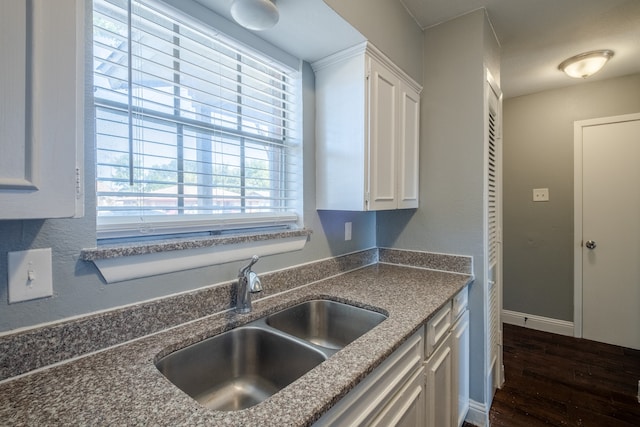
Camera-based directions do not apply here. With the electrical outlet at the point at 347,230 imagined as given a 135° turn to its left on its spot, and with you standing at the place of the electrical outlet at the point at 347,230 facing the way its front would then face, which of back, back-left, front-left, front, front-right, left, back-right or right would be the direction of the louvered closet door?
right

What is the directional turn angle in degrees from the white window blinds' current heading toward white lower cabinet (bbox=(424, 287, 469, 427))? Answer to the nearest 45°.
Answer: approximately 45° to its left

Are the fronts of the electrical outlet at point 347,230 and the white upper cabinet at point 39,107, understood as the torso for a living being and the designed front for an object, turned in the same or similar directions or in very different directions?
same or similar directions

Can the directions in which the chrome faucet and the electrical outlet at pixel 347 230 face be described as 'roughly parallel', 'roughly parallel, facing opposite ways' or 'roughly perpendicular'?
roughly parallel

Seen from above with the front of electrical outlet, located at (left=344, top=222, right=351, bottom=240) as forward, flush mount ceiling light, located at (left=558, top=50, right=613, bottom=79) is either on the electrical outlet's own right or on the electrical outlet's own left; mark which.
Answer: on the electrical outlet's own left

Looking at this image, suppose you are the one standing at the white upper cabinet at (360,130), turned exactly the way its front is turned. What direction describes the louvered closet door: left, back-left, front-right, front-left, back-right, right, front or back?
left

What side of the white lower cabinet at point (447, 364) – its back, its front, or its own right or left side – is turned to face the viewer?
right

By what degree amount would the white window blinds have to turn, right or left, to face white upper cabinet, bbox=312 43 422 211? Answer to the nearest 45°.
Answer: approximately 45° to its left

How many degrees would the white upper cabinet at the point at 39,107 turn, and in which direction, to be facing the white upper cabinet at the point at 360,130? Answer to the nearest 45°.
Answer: approximately 90° to its left

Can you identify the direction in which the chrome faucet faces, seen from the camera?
facing the viewer and to the right of the viewer
